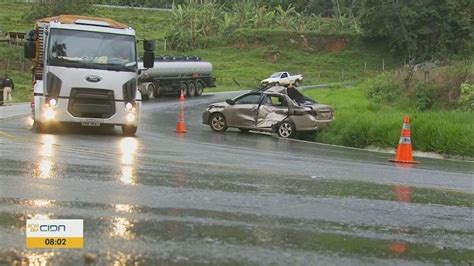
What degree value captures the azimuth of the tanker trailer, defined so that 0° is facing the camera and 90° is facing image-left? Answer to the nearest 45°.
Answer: approximately 45°

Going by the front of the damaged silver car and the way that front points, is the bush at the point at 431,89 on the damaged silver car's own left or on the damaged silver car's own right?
on the damaged silver car's own right

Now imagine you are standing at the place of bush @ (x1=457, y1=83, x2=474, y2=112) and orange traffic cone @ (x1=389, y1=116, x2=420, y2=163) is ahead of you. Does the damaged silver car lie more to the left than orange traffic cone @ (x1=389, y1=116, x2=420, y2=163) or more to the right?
right

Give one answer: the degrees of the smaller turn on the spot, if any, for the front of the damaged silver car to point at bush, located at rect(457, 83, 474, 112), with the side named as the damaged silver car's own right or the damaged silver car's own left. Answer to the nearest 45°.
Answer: approximately 135° to the damaged silver car's own right

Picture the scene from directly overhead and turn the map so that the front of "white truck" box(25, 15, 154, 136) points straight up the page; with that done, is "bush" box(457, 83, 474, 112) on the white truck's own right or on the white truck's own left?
on the white truck's own left

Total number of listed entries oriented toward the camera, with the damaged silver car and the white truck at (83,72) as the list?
1

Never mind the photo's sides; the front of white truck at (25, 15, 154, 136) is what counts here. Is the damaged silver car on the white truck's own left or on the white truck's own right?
on the white truck's own left

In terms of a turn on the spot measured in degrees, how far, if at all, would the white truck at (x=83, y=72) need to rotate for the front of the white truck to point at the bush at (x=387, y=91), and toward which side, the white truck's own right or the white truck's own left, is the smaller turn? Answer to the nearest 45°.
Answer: approximately 135° to the white truck's own left

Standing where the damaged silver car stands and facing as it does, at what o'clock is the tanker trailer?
The tanker trailer is roughly at 1 o'clock from the damaged silver car.

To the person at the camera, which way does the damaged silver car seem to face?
facing away from the viewer and to the left of the viewer

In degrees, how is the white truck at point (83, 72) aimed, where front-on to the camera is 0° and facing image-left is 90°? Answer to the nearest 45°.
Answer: approximately 0°
